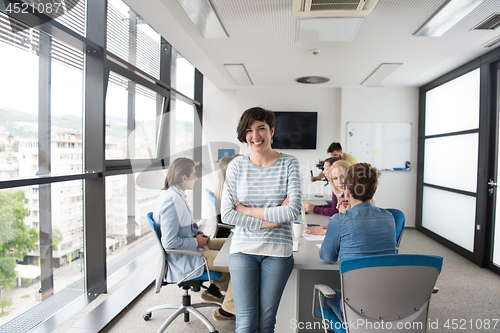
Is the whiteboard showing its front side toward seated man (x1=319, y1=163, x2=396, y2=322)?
yes

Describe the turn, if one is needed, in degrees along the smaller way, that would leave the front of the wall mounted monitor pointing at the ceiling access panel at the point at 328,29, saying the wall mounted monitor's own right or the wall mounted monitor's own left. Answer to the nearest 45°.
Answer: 0° — it already faces it

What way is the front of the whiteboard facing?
toward the camera

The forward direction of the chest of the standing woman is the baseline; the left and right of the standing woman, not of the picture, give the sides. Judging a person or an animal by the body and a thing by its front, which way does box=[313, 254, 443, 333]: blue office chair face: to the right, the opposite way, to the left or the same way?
the opposite way

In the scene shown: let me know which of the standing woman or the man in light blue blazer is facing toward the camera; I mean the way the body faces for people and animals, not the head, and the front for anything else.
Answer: the standing woman

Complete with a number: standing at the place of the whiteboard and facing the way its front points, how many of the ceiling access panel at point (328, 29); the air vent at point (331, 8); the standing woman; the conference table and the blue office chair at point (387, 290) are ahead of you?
5

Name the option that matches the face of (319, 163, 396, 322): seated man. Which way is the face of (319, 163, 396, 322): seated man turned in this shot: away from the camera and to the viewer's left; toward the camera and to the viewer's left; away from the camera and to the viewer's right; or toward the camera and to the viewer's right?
away from the camera and to the viewer's left

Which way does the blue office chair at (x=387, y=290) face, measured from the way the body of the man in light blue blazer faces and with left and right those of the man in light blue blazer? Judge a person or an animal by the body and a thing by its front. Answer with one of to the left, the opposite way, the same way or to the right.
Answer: to the left

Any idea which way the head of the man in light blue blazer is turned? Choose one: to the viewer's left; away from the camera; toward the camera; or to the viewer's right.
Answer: to the viewer's right

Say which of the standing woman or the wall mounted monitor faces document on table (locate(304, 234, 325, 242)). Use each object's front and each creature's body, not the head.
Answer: the wall mounted monitor

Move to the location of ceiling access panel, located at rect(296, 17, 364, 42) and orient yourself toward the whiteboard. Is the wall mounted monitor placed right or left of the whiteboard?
left

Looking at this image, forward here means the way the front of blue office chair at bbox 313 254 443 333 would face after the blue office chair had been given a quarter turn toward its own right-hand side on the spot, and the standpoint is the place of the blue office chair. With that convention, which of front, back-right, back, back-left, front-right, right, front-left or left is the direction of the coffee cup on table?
left

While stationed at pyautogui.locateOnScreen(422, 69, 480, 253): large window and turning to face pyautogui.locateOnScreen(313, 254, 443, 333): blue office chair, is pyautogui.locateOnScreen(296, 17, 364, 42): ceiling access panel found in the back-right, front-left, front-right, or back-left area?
front-right

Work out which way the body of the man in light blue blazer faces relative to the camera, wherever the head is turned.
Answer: to the viewer's right

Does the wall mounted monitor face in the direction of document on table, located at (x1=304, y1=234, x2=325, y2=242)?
yes

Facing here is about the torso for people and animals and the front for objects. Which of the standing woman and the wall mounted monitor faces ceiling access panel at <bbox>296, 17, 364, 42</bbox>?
the wall mounted monitor

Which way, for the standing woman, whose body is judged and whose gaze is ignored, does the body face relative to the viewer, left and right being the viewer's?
facing the viewer
